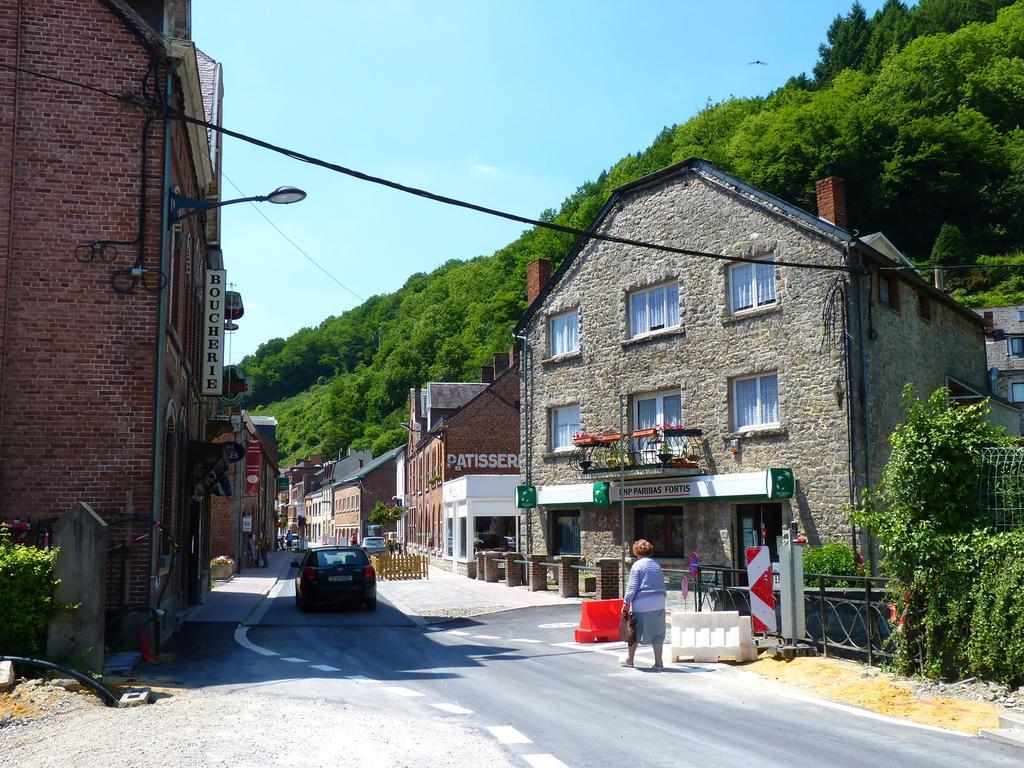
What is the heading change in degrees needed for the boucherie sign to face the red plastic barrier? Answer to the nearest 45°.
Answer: approximately 45° to its left

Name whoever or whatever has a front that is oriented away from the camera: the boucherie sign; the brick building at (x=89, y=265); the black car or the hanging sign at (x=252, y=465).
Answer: the black car

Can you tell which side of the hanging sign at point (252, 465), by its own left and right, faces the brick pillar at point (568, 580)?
front

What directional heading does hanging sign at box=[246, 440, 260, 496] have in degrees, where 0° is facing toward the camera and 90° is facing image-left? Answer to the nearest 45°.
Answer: approximately 0°

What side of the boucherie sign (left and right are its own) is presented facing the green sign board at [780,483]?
left

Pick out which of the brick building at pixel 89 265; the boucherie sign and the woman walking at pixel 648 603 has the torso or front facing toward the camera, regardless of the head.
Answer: the boucherie sign

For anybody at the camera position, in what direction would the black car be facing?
facing away from the viewer

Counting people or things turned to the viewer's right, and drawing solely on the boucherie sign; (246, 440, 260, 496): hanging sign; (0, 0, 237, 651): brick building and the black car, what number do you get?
1

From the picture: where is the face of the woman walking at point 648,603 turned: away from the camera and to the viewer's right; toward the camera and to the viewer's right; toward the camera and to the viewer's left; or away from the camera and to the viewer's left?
away from the camera and to the viewer's left

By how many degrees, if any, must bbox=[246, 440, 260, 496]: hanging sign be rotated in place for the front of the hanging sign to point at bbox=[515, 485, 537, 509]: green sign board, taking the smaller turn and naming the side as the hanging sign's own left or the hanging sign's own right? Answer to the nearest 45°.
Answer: approximately 45° to the hanging sign's own left

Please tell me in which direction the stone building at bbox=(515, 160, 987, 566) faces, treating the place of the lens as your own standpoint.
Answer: facing the viewer and to the left of the viewer

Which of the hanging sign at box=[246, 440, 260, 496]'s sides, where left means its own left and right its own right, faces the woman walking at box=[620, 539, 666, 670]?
front

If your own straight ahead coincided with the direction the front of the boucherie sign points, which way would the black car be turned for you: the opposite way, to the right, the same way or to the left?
the opposite way

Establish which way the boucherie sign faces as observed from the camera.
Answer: facing the viewer

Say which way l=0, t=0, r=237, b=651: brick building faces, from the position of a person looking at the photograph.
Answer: facing to the right of the viewer
